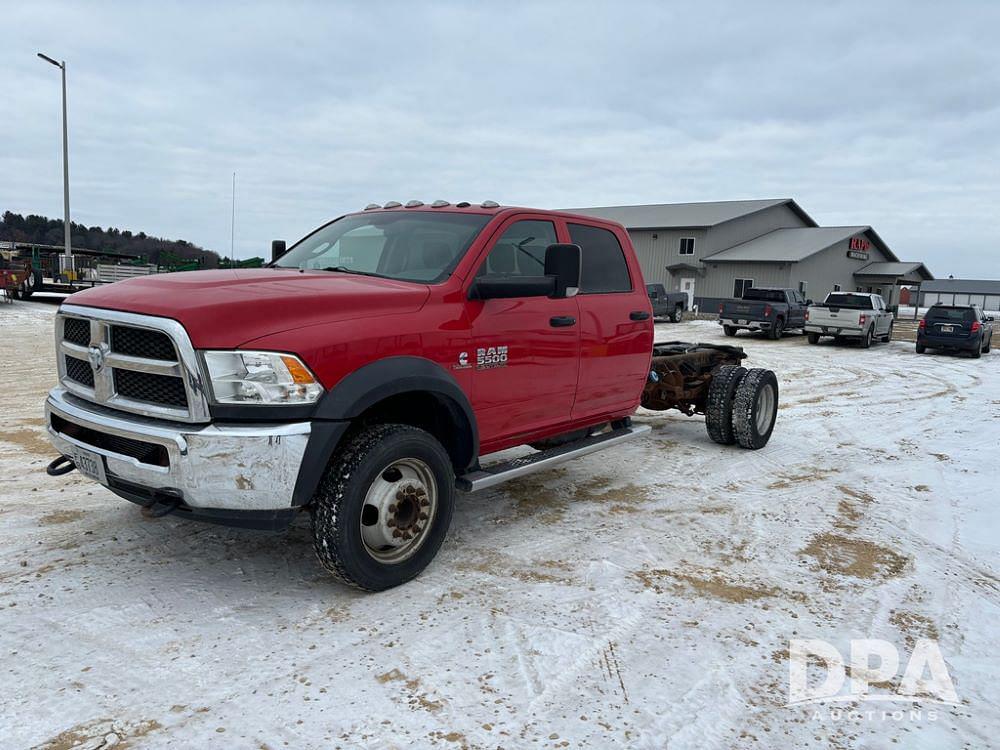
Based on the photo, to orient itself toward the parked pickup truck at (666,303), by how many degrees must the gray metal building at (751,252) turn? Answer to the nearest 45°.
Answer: approximately 45° to its right

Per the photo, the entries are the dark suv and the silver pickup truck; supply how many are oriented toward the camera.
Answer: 0

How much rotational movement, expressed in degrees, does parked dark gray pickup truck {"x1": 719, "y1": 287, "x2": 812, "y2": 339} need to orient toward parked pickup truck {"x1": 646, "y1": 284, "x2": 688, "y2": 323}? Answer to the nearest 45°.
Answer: approximately 90° to its left

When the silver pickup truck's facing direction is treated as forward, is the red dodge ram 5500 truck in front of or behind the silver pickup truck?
behind

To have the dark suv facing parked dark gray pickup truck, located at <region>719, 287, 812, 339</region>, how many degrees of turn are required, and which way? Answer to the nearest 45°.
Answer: approximately 135° to its left

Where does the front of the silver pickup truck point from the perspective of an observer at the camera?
facing away from the viewer and to the right of the viewer

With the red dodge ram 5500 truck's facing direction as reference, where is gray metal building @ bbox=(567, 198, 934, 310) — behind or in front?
behind

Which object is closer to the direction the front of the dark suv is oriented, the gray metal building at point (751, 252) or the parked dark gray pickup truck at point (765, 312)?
the gray metal building

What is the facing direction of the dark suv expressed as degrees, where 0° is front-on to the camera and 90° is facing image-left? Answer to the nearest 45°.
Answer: approximately 225°

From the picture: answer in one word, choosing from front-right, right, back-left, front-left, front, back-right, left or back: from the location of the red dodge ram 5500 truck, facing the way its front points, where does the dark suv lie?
back

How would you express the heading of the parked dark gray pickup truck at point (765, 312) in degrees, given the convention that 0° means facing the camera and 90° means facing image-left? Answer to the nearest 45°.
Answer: approximately 225°
